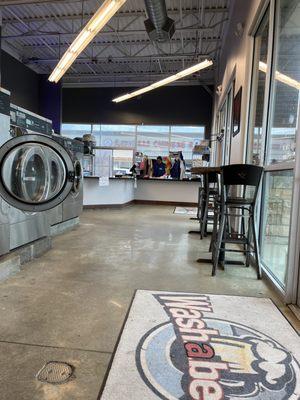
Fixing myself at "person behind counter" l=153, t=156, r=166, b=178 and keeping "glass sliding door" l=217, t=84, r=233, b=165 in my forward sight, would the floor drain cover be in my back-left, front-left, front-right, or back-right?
front-right

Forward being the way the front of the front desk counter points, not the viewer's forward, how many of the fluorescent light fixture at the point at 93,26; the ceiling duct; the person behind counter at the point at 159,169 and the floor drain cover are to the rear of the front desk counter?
1

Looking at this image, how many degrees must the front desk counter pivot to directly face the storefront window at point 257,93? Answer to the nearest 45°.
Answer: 0° — it already faces it

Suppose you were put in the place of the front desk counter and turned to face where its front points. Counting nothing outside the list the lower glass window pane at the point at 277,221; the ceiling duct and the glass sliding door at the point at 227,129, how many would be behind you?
0

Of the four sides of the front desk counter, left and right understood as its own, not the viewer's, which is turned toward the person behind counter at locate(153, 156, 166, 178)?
back

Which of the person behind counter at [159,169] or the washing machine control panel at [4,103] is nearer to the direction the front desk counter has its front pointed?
the washing machine control panel

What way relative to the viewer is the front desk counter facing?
toward the camera

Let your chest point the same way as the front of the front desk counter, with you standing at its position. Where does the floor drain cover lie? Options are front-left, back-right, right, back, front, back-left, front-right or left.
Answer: front

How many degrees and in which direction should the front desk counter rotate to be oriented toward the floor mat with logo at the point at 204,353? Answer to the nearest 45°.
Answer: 0° — it already faces it

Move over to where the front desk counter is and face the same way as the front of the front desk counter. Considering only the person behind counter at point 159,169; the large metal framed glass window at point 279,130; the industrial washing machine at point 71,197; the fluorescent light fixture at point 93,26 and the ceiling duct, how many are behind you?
1

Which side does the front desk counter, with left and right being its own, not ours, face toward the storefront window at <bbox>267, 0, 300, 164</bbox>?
front

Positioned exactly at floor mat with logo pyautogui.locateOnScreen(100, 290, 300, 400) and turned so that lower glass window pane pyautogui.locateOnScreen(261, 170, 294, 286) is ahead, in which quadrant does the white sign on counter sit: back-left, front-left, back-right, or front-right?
front-left

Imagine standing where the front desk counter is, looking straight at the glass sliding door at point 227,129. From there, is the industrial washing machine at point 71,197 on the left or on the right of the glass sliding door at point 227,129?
right
